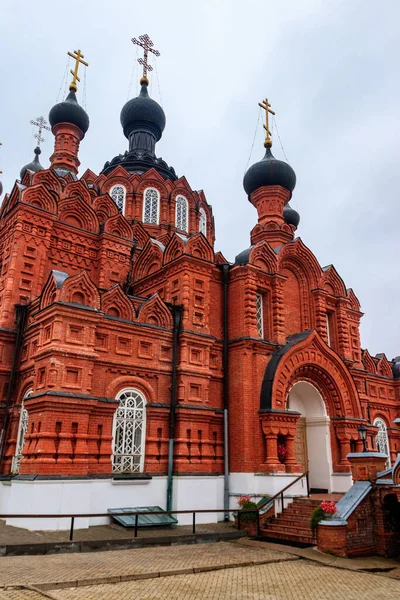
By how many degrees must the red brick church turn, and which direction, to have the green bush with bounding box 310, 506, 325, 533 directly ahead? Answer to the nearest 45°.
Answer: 0° — it already faces it

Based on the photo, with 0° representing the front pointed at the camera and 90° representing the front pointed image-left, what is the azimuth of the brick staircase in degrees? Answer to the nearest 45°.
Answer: approximately 45°

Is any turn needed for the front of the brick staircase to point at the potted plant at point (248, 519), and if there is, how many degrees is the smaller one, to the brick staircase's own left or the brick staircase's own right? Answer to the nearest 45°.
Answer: approximately 45° to the brick staircase's own right

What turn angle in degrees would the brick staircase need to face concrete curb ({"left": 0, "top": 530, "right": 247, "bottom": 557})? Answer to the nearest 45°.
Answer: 0° — it already faces it

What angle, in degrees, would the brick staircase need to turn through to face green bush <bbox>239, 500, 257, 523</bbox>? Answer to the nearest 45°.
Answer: approximately 45° to its right

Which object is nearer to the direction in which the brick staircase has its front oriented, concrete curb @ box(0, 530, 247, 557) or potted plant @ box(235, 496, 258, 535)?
the concrete curb
